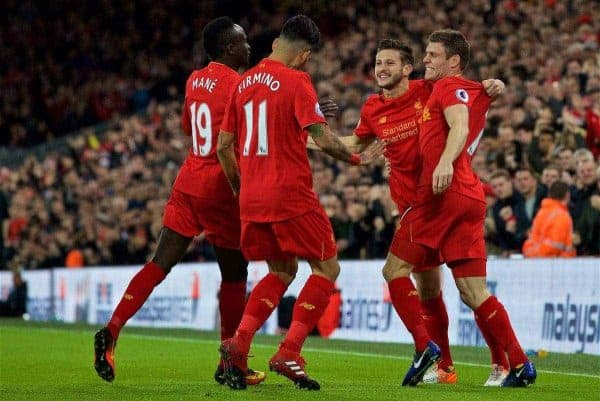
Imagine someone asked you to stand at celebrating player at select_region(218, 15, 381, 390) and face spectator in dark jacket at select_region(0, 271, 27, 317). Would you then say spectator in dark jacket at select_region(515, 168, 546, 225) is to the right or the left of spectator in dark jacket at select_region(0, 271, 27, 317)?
right

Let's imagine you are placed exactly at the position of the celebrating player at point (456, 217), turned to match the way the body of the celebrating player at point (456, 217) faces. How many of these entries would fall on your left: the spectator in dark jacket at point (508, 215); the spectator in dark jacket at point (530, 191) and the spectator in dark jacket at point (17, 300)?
0

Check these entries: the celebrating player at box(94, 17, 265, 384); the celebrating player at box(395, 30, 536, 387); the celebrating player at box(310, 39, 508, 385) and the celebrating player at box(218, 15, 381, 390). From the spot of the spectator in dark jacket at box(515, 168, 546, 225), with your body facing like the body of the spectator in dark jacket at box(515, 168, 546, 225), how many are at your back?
0

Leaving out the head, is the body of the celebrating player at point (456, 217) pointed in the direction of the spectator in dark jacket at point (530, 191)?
no

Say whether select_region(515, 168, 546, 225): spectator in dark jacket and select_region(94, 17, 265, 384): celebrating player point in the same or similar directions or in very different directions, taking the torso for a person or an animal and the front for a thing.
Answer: very different directions

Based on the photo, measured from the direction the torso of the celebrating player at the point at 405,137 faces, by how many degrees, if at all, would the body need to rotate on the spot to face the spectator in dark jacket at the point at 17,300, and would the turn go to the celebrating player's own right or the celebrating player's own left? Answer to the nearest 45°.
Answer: approximately 90° to the celebrating player's own right

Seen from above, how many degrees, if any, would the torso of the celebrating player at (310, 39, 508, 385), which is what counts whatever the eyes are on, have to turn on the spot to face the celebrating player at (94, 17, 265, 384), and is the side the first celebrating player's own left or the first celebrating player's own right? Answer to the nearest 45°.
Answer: approximately 45° to the first celebrating player's own right

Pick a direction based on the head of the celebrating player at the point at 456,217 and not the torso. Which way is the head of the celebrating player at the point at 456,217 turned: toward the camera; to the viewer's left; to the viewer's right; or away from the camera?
to the viewer's left

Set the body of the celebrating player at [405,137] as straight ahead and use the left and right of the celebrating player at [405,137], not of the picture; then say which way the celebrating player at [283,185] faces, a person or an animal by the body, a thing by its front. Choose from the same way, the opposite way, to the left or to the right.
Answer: the opposite way

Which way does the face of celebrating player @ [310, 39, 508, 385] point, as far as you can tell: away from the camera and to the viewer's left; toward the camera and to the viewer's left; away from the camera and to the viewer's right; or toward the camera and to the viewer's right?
toward the camera and to the viewer's left

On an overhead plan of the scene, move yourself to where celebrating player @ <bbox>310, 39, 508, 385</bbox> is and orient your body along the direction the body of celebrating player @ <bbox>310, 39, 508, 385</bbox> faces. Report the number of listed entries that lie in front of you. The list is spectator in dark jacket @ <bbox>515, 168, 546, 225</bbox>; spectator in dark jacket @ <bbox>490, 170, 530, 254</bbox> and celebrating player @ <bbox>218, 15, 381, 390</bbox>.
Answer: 1

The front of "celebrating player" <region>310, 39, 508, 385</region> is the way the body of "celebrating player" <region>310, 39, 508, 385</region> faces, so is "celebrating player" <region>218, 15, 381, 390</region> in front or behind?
in front

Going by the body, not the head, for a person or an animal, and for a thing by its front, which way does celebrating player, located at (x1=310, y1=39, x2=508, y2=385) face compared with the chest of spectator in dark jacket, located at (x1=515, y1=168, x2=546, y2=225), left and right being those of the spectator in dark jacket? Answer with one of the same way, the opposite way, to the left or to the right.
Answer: the same way

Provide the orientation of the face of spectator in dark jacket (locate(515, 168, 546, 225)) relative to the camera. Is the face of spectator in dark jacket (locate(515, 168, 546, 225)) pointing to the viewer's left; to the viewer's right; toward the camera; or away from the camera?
toward the camera

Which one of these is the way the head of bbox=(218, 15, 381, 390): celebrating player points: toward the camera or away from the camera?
away from the camera

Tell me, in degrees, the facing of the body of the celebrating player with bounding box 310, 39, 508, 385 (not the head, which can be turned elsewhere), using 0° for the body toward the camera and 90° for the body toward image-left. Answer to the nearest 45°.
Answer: approximately 45°

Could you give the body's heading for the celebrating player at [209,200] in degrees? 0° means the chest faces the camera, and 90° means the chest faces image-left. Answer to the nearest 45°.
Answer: approximately 225°

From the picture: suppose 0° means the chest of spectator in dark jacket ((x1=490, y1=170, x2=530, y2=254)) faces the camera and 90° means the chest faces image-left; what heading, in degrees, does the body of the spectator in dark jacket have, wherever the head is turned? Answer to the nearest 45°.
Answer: approximately 45°

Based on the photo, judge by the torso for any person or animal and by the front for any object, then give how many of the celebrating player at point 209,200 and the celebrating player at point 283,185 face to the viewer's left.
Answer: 0
